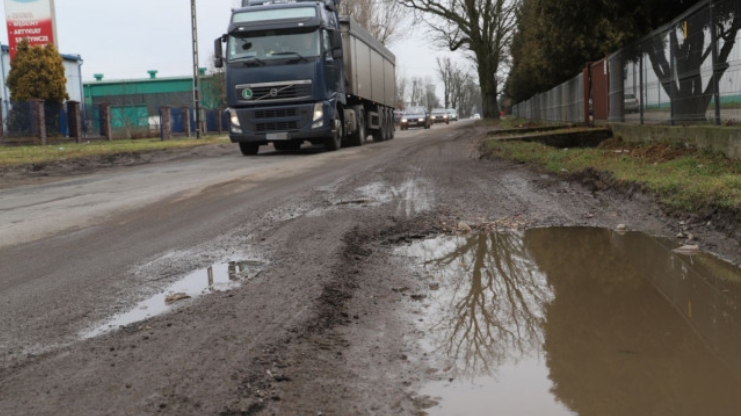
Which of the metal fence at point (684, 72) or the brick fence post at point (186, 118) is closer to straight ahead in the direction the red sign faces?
the metal fence

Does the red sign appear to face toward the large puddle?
yes

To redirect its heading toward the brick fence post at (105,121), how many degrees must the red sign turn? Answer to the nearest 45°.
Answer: approximately 45° to its left

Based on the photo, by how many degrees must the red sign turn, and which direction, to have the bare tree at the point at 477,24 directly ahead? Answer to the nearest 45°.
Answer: approximately 90° to its left

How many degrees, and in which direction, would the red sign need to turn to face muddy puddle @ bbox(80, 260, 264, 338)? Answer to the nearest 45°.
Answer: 0° — it already faces it

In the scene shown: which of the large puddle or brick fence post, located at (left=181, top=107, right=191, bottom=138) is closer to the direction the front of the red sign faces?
the large puddle

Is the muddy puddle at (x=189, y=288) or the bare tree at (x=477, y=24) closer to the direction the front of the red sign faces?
the muddy puddle

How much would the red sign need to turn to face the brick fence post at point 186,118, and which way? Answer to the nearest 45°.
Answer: approximately 90° to its left

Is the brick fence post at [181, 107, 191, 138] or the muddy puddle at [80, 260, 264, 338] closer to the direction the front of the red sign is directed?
the muddy puddle

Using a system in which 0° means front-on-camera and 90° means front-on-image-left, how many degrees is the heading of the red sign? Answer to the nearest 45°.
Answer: approximately 0°
